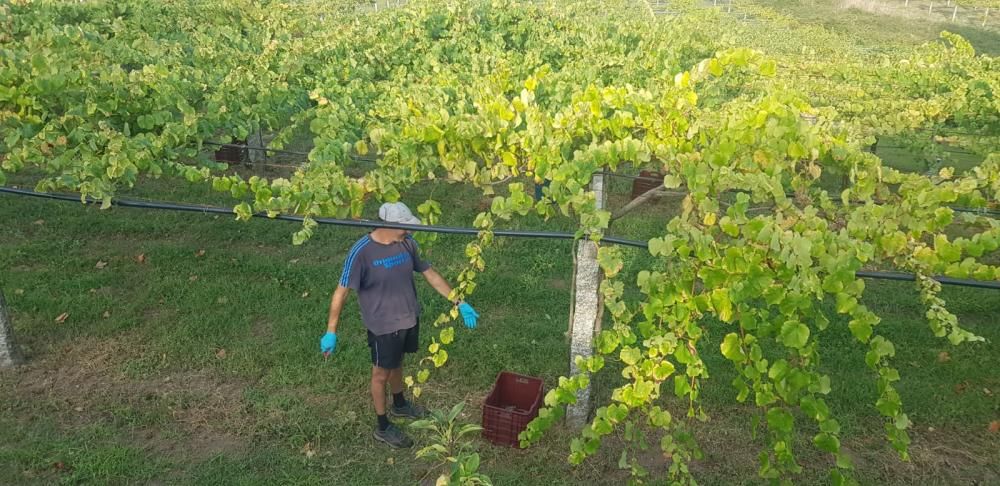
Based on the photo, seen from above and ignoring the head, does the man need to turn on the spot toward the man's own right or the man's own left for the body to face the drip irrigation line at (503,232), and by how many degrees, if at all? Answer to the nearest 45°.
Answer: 0° — they already face it
